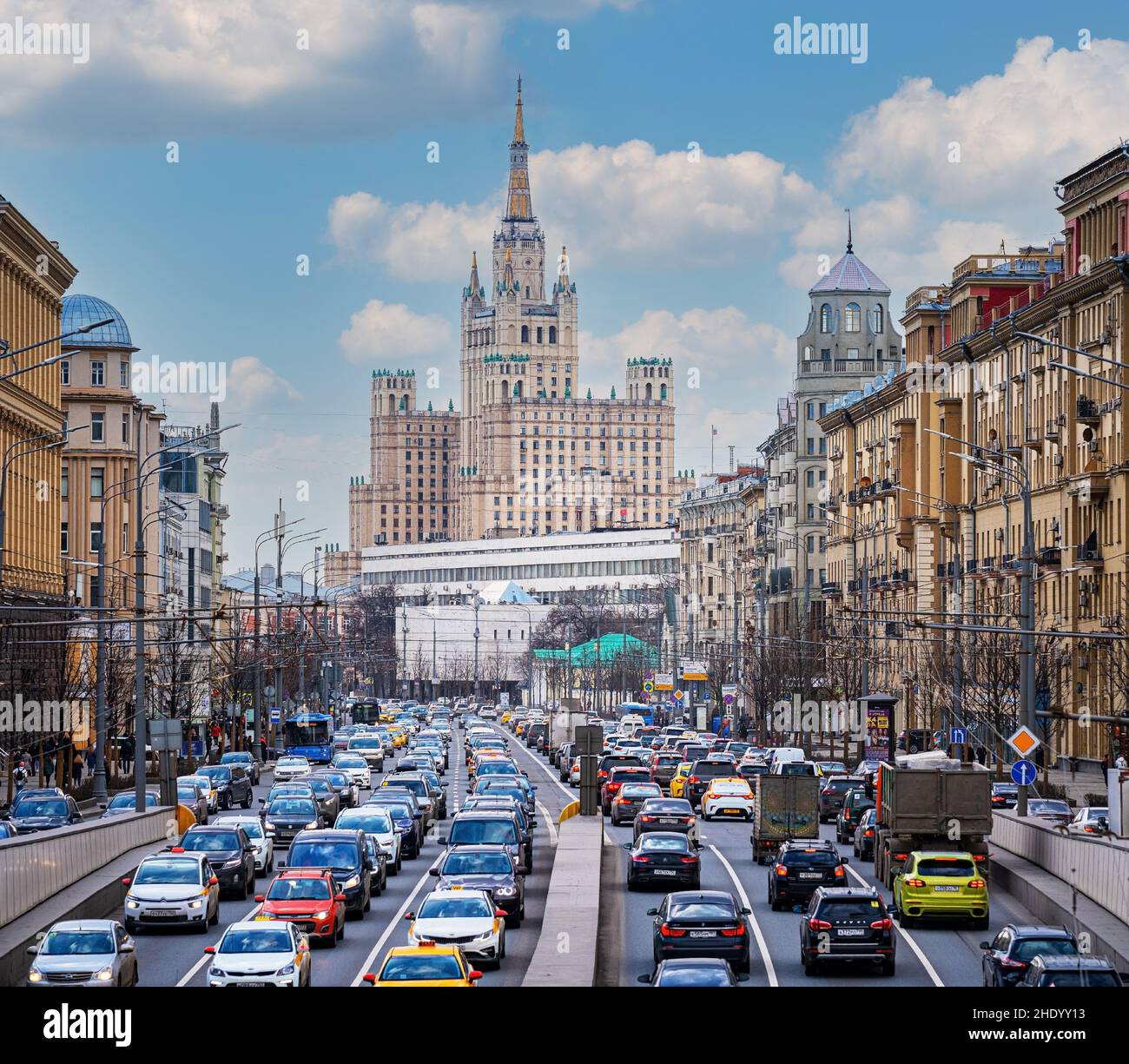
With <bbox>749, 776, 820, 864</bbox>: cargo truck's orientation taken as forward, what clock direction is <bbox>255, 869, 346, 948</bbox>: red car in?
The red car is roughly at 7 o'clock from the cargo truck.

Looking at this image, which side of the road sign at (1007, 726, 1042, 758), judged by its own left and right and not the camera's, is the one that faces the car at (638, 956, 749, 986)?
front

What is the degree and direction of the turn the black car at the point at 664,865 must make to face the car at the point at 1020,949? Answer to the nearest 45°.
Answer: approximately 180°

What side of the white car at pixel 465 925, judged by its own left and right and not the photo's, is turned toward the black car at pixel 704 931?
left

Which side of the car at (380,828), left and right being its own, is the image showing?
front

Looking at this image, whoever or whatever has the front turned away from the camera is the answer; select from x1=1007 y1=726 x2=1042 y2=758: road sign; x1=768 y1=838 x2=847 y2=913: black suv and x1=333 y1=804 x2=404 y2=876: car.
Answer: the black suv

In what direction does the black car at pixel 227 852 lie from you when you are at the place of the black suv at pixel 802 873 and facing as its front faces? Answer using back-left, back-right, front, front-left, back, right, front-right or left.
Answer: left

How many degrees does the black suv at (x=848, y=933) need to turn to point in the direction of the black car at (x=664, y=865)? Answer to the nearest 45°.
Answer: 0° — it already faces it

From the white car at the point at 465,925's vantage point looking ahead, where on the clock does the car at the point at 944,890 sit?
The car is roughly at 8 o'clock from the white car.

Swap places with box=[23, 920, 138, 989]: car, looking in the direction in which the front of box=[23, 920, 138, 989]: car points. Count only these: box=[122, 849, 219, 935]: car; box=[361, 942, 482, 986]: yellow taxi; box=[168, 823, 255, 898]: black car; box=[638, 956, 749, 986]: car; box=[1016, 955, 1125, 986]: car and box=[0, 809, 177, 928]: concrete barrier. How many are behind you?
3

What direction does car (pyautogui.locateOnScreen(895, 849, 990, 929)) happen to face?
away from the camera

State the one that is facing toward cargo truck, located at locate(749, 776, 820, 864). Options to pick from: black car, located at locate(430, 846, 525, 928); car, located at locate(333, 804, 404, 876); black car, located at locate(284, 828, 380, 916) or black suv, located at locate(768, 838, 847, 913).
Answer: the black suv

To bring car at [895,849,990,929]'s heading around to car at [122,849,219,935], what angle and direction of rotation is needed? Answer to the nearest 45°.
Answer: approximately 90° to its left

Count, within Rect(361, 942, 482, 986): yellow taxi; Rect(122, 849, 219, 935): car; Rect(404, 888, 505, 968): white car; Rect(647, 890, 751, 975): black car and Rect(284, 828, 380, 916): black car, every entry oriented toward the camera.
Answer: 4

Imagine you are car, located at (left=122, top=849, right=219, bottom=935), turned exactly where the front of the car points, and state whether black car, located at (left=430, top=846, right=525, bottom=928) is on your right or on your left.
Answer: on your left

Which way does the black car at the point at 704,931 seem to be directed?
away from the camera

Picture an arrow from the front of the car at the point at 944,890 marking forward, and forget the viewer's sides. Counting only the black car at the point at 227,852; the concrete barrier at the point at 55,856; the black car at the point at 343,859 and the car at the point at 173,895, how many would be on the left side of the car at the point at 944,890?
4

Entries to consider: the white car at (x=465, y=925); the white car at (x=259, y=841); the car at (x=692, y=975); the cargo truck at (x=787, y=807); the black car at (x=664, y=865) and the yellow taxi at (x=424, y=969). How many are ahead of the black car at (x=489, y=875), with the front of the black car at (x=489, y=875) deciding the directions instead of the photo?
3

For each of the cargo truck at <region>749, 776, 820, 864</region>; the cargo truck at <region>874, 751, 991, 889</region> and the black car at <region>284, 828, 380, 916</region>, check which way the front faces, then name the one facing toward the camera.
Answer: the black car

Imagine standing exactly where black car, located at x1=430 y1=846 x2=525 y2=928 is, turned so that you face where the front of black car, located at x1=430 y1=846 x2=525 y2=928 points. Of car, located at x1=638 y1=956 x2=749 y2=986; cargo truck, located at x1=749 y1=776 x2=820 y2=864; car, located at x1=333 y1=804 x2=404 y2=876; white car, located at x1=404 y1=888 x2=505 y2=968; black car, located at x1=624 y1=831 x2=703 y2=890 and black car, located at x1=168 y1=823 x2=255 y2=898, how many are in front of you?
2

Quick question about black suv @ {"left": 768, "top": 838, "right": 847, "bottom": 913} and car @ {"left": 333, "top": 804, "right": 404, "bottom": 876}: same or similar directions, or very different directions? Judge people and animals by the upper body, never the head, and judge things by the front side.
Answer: very different directions

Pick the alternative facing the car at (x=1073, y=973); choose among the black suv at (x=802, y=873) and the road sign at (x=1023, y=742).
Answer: the road sign

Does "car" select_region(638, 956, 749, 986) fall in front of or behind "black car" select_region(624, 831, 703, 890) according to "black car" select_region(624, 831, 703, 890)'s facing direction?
behind
